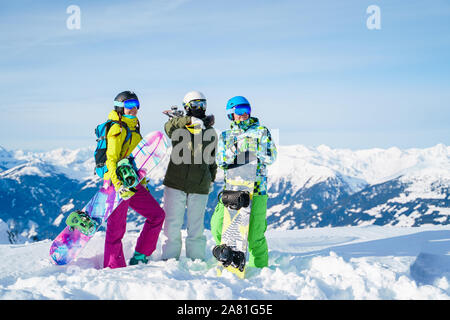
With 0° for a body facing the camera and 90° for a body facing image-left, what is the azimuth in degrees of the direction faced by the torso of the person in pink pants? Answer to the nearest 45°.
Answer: approximately 315°
